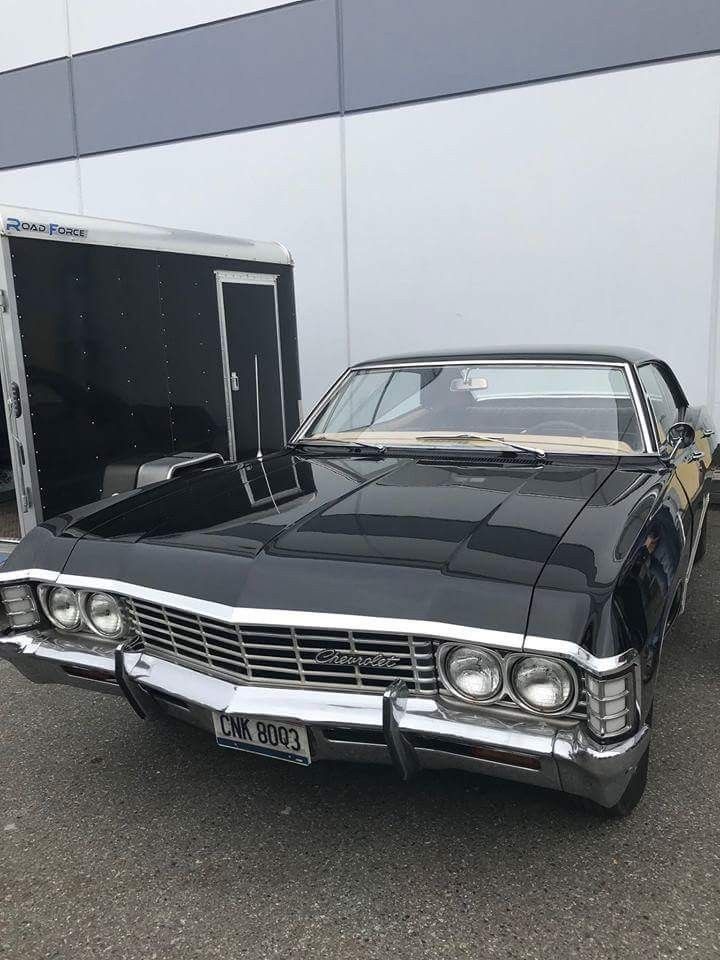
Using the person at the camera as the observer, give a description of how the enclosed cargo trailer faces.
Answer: facing away from the viewer and to the right of the viewer

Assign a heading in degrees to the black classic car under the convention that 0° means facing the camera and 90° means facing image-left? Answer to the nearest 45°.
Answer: approximately 45°

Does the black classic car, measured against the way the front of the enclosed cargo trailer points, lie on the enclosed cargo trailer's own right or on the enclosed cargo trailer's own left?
on the enclosed cargo trailer's own right

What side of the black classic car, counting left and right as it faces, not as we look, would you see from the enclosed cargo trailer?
right

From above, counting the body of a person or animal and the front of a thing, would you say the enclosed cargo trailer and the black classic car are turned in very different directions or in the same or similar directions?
very different directions
